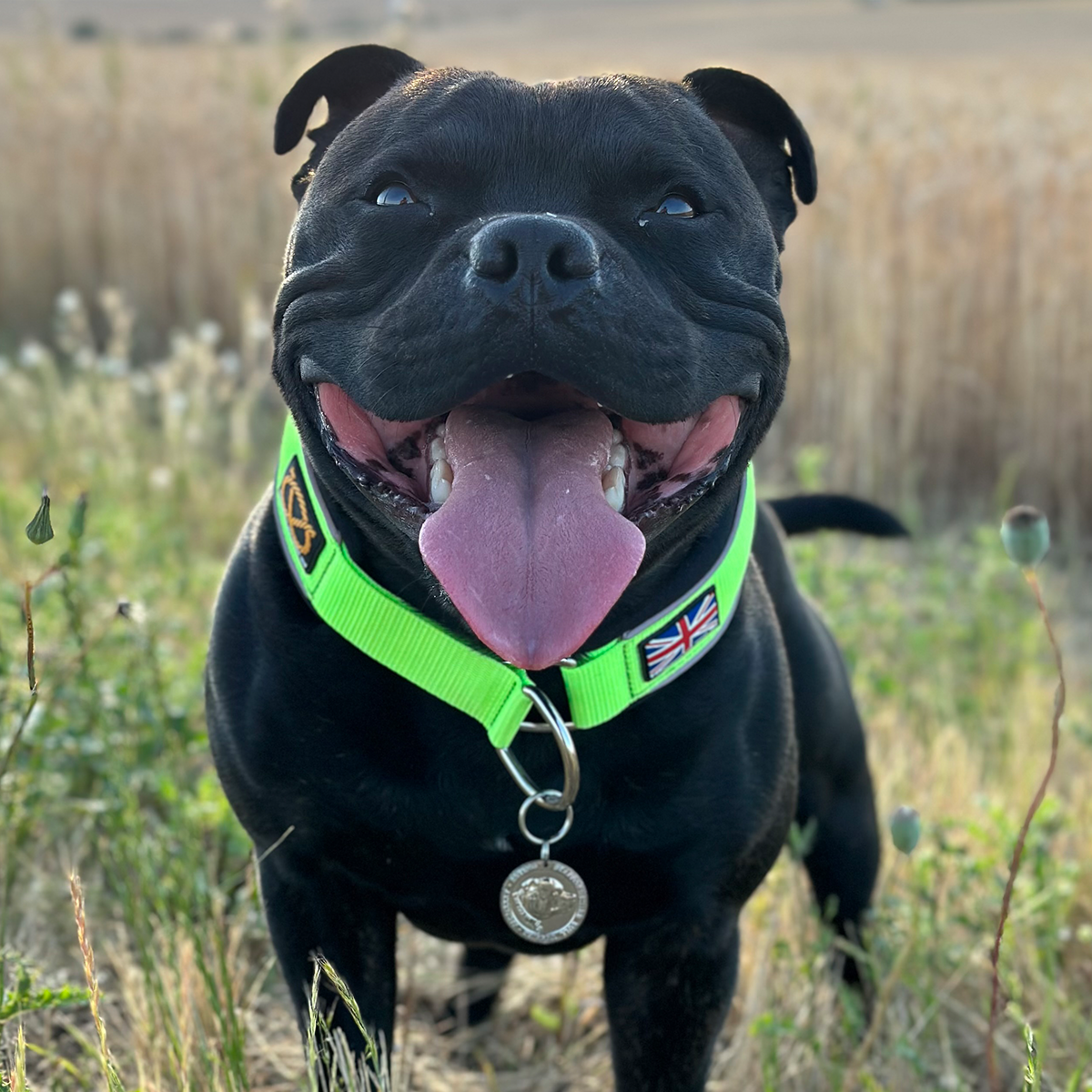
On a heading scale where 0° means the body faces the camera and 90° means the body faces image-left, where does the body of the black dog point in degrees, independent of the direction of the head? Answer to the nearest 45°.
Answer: approximately 0°
